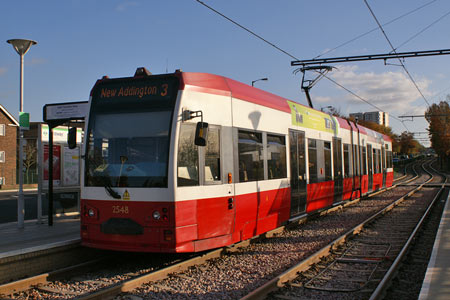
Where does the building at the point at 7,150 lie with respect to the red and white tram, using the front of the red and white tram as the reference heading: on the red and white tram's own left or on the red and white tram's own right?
on the red and white tram's own right
